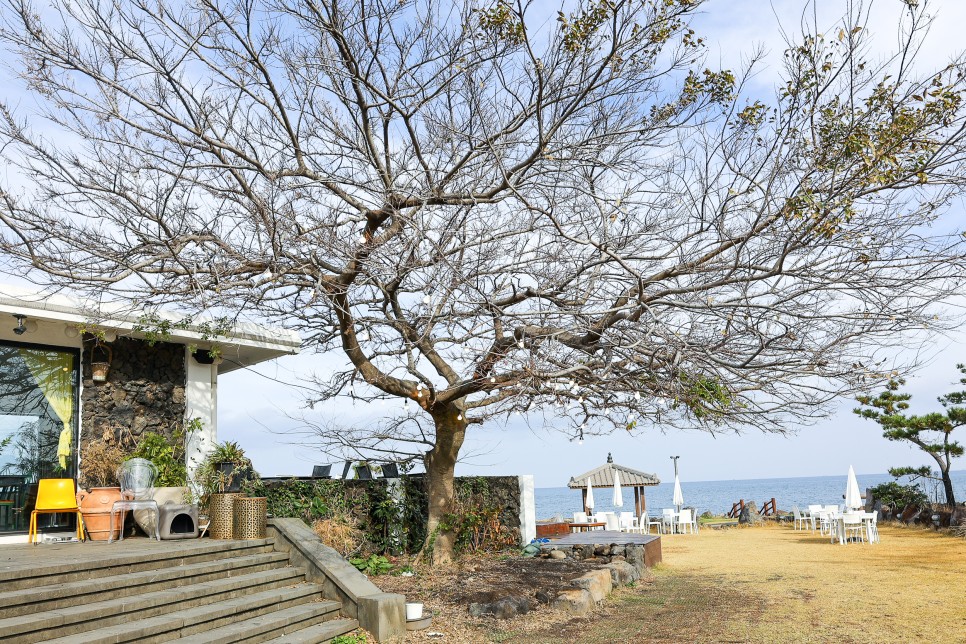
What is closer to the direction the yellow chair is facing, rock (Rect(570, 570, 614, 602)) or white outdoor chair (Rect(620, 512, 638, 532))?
the rock

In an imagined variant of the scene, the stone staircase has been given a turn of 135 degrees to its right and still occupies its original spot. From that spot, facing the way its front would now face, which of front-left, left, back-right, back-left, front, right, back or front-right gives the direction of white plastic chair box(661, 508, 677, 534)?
back-right

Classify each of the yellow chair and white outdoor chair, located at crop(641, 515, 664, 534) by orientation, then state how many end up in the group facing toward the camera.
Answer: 1

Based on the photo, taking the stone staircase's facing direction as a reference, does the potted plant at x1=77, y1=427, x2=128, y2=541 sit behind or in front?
behind

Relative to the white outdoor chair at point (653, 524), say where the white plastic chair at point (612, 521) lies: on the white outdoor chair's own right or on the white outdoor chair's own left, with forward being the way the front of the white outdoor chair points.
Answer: on the white outdoor chair's own right
